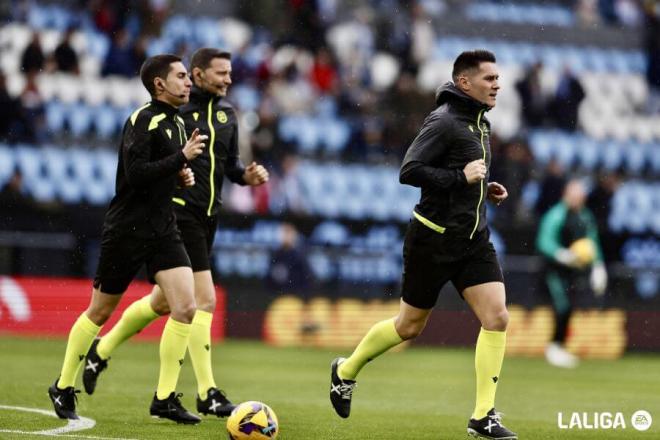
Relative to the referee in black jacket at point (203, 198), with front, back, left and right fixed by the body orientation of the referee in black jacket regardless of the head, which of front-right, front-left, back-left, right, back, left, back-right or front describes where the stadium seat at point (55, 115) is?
back-left

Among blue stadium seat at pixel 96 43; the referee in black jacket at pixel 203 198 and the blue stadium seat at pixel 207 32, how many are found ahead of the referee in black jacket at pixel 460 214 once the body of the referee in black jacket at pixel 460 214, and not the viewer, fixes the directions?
0

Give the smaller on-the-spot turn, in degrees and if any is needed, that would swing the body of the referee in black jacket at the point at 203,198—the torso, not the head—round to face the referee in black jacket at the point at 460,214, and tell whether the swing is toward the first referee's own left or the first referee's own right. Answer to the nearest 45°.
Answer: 0° — they already face them

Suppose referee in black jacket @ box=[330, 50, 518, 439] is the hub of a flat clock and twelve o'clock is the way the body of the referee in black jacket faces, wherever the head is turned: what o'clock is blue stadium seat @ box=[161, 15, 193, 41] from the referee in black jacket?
The blue stadium seat is roughly at 7 o'clock from the referee in black jacket.

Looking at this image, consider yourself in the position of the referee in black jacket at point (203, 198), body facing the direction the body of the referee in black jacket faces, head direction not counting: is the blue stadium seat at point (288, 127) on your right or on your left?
on your left

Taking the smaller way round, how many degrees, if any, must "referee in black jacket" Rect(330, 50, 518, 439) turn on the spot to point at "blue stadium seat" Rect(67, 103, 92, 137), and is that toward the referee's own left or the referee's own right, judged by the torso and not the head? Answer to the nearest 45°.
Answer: approximately 180°

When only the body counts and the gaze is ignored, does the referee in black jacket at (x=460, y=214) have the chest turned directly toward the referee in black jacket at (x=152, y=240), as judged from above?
no

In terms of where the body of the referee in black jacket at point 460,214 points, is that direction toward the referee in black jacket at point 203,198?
no

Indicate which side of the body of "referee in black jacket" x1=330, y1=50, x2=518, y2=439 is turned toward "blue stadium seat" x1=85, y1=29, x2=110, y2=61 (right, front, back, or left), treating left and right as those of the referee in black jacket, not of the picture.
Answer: left

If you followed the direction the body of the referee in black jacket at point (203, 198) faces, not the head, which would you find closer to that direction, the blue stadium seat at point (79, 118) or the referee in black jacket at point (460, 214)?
the referee in black jacket

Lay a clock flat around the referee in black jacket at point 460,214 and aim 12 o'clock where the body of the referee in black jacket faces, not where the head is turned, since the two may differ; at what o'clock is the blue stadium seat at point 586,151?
The blue stadium seat is roughly at 8 o'clock from the referee in black jacket.

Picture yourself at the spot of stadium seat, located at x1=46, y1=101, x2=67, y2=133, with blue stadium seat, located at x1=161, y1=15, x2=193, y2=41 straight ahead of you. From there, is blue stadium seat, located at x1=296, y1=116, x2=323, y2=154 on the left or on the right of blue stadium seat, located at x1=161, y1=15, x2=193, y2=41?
right

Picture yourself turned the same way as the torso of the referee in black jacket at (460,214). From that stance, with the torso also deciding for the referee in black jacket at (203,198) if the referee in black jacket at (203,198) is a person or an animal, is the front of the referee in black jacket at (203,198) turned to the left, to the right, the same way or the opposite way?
the same way

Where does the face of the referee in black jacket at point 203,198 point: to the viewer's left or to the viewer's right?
to the viewer's right

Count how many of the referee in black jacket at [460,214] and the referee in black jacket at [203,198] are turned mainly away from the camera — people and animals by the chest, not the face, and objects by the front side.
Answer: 0

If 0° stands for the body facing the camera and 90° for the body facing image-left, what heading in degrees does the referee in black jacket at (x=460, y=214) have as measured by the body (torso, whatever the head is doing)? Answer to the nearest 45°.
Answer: approximately 315°

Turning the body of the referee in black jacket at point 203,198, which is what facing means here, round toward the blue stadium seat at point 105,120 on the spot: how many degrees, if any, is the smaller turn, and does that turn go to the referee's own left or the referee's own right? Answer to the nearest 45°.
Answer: approximately 135° to the referee's own left

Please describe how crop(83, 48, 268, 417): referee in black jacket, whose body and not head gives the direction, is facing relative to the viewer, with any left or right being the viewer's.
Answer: facing the viewer and to the right of the viewer
